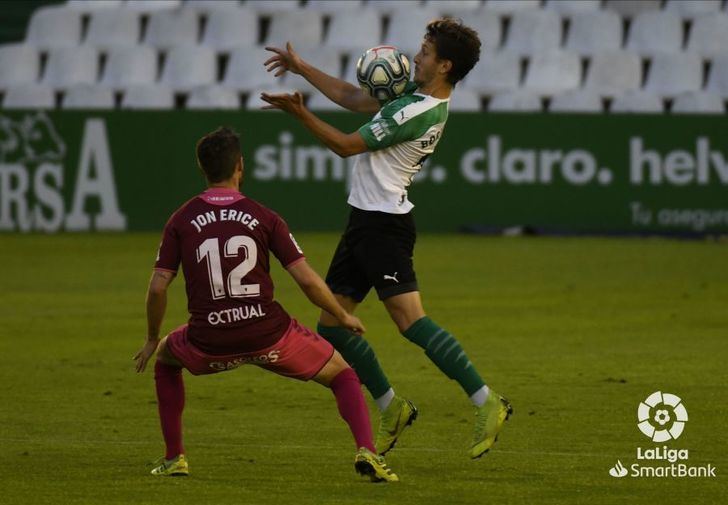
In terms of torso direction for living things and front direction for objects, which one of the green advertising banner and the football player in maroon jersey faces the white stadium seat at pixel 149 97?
the football player in maroon jersey

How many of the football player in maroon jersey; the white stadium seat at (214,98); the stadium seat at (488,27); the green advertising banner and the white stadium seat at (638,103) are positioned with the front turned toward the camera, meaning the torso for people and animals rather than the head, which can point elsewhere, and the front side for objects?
4

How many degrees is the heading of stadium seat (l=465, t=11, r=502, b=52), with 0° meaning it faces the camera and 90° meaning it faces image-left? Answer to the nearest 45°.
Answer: approximately 0°

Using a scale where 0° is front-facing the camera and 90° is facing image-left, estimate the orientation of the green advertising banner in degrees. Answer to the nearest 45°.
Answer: approximately 0°

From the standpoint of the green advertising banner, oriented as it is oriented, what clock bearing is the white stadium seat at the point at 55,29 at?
The white stadium seat is roughly at 4 o'clock from the green advertising banner.

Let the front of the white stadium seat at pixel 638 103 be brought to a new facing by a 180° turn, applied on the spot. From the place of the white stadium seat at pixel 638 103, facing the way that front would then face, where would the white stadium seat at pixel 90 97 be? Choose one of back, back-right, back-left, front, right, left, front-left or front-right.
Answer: left

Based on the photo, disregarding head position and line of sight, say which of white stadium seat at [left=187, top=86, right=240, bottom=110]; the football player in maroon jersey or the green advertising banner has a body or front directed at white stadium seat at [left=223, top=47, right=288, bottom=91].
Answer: the football player in maroon jersey

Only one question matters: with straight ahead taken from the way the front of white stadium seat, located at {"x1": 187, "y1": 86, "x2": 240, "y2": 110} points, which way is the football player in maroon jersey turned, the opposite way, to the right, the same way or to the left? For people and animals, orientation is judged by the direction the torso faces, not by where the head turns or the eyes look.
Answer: the opposite way

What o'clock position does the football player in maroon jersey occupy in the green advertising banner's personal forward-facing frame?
The football player in maroon jersey is roughly at 12 o'clock from the green advertising banner.

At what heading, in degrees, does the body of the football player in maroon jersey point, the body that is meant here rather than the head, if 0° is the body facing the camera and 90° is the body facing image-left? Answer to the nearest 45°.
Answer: approximately 180°

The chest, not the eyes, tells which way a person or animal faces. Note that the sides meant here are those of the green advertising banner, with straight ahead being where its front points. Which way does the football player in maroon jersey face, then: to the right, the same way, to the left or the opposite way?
the opposite way

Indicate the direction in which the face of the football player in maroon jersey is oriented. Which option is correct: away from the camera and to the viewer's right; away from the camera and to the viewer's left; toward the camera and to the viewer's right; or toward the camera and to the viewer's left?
away from the camera and to the viewer's right
